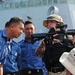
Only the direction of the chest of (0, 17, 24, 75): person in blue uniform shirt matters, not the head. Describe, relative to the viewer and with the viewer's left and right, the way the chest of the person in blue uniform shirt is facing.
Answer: facing the viewer and to the right of the viewer

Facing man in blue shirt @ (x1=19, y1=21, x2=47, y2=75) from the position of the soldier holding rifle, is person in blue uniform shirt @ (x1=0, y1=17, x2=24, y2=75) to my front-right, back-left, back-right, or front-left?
front-left

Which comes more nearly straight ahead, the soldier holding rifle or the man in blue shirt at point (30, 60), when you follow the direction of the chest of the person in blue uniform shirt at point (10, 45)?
the soldier holding rifle
